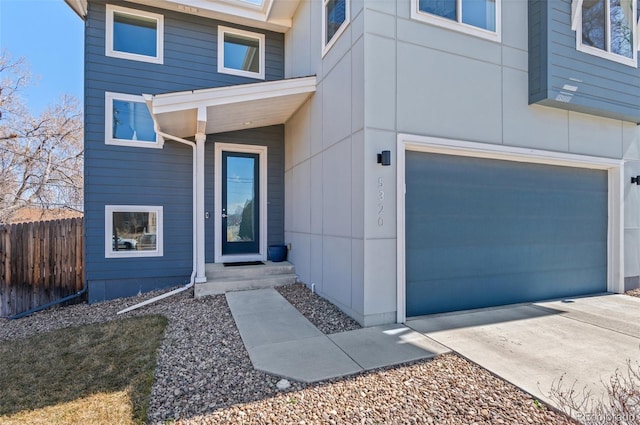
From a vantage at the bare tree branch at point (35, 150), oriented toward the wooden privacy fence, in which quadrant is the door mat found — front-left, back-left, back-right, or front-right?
front-left

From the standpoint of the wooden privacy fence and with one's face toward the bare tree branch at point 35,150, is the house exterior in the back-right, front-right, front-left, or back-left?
back-right

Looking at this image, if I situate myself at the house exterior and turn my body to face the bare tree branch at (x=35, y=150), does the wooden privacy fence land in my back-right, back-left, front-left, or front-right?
front-left

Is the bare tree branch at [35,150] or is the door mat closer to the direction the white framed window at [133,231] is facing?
the door mat

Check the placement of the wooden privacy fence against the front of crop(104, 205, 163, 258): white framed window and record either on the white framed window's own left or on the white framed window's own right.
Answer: on the white framed window's own right

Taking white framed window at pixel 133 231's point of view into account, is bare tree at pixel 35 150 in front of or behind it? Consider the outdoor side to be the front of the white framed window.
behind

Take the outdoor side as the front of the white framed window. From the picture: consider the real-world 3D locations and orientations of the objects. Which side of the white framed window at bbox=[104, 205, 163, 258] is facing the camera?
front

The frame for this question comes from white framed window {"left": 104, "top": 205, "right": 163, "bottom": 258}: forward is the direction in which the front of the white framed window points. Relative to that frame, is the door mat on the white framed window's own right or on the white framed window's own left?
on the white framed window's own left
